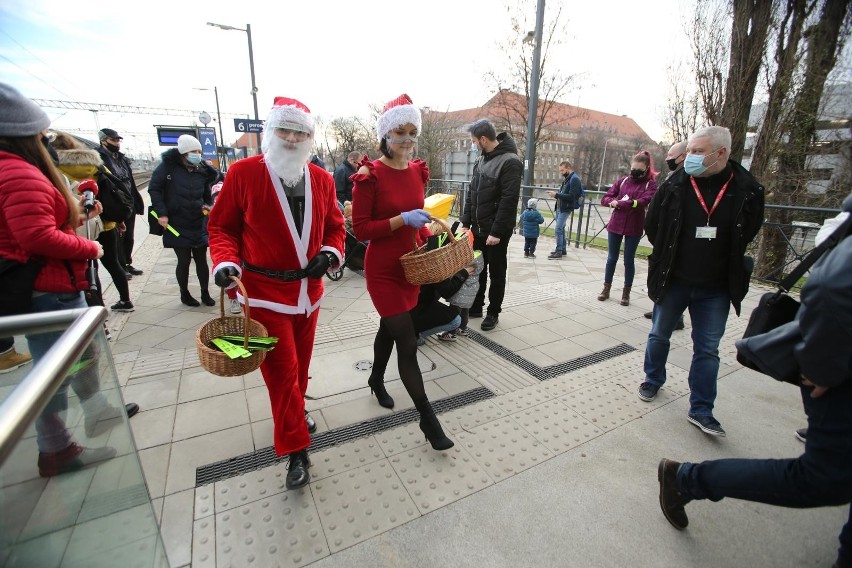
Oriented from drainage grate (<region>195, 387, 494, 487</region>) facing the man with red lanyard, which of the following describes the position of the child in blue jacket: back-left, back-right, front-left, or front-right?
front-left

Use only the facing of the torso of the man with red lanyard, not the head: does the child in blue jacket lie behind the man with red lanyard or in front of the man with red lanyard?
behind

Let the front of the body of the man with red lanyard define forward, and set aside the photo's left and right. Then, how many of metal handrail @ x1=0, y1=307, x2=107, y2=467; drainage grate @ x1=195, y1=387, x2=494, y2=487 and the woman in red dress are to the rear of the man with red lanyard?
0

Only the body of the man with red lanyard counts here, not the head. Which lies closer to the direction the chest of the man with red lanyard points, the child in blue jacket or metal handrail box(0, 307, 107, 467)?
the metal handrail

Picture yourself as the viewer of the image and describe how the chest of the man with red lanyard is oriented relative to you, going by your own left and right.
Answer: facing the viewer

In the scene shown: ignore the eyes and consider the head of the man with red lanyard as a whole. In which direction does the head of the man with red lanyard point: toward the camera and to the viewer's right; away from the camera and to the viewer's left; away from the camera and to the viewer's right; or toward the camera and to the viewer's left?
toward the camera and to the viewer's left

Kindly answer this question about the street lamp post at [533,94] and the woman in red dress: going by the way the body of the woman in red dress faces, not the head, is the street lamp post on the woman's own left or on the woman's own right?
on the woman's own left

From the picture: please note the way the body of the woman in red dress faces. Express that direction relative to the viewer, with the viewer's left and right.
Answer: facing the viewer and to the right of the viewer

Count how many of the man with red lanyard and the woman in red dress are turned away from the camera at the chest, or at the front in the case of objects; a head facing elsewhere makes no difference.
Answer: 0

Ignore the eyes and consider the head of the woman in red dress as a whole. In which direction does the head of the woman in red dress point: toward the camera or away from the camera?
toward the camera

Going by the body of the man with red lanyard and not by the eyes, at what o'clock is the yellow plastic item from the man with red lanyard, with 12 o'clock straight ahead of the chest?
The yellow plastic item is roughly at 2 o'clock from the man with red lanyard.

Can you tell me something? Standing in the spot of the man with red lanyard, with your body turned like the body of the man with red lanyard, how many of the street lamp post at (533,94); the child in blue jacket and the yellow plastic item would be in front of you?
0
